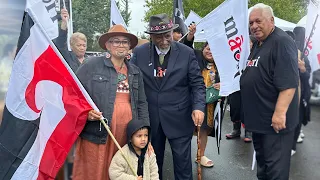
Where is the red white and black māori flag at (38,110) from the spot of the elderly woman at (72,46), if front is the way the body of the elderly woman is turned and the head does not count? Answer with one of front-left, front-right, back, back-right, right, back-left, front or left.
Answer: front-right

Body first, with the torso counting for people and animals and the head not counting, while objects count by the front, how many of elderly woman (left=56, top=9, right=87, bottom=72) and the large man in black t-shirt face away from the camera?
0

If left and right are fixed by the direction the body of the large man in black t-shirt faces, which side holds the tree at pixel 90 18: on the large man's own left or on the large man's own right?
on the large man's own right

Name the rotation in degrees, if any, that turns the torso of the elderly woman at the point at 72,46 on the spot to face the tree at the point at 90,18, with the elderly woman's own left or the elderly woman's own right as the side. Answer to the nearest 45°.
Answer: approximately 135° to the elderly woman's own left

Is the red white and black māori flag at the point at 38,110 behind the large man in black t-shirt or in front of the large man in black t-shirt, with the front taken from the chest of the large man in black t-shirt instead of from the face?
in front

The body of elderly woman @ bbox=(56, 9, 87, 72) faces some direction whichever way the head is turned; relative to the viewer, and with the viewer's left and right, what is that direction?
facing the viewer and to the right of the viewer

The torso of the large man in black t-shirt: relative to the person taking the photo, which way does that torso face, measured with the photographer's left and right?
facing the viewer and to the left of the viewer

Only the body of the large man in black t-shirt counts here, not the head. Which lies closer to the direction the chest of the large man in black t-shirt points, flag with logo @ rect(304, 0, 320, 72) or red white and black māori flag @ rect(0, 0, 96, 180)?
the red white and black māori flag

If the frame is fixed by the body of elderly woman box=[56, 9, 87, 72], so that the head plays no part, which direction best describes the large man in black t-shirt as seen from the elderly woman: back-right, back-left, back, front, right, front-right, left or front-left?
front

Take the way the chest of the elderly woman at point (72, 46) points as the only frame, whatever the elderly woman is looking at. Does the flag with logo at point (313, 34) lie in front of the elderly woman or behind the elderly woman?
in front
